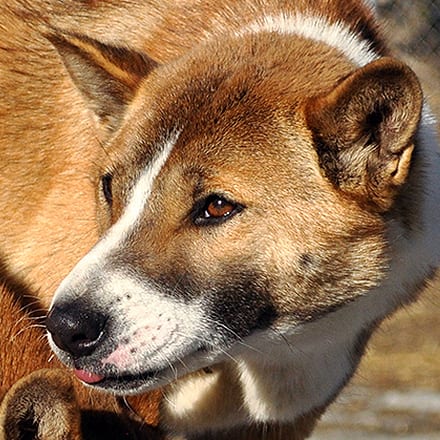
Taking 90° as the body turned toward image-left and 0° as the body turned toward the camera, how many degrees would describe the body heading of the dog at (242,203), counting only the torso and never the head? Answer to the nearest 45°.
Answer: approximately 45°

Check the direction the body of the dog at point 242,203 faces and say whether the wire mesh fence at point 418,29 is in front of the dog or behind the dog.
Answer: behind
